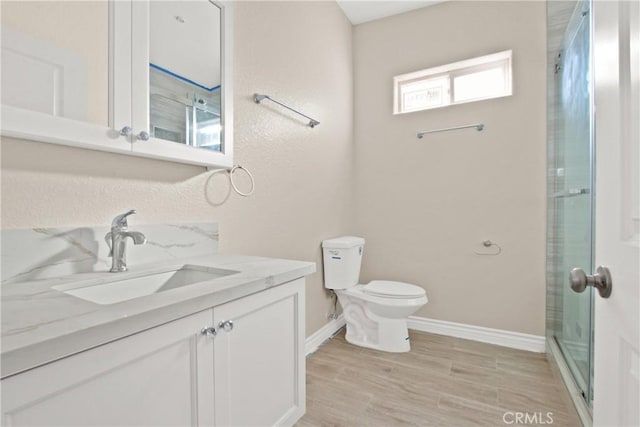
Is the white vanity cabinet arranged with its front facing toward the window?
no

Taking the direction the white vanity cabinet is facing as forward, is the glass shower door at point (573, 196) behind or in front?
in front

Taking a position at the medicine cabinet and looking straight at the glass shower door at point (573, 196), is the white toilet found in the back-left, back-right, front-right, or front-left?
front-left

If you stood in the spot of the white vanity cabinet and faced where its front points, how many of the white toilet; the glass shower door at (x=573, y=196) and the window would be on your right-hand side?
0

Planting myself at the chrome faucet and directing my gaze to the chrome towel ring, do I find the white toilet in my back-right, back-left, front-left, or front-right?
front-right

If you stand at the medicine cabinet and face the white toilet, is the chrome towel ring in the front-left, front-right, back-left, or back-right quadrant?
front-left

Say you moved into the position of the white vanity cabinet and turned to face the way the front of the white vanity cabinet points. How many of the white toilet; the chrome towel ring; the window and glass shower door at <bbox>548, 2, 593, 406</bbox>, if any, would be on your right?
0

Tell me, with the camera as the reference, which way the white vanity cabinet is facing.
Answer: facing the viewer and to the right of the viewer

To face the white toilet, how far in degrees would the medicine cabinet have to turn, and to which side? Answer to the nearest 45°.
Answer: approximately 45° to its left

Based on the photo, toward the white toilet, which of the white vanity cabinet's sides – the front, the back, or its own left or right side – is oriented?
left

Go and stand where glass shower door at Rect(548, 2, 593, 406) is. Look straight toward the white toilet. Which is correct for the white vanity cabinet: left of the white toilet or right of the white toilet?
left

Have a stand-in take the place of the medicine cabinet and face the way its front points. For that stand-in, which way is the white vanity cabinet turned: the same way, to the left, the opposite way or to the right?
the same way

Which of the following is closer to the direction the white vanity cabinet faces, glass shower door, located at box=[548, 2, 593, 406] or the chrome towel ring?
the glass shower door

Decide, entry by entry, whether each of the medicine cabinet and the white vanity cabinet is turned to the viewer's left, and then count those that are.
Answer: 0
